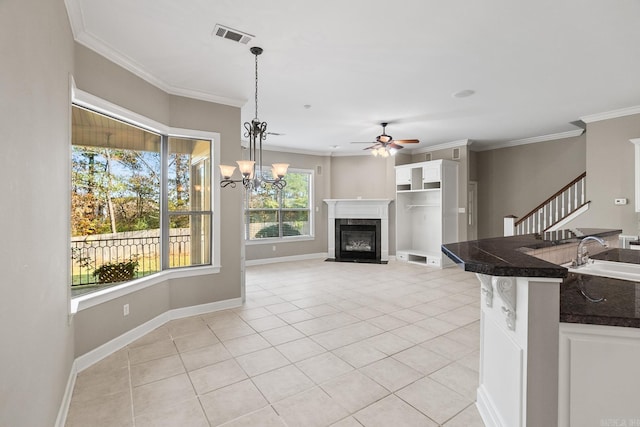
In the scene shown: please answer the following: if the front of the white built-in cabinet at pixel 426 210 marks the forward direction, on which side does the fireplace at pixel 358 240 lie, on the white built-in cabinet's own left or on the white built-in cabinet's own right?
on the white built-in cabinet's own right

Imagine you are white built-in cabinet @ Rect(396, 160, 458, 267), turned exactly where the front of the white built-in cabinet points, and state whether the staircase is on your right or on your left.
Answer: on your left

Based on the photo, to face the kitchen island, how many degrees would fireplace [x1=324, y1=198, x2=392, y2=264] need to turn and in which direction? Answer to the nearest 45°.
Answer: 0° — it already faces it

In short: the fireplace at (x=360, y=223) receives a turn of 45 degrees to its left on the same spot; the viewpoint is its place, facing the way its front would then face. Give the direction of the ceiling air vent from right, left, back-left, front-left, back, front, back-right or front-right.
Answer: front-right

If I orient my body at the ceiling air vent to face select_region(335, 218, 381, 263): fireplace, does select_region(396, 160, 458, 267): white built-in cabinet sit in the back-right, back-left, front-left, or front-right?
front-right

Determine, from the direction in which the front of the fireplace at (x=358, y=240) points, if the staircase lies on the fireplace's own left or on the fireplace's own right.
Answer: on the fireplace's own left

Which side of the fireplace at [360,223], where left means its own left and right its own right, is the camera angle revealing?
front

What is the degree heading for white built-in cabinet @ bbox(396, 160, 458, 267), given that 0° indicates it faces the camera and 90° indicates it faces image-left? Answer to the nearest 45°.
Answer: approximately 45°

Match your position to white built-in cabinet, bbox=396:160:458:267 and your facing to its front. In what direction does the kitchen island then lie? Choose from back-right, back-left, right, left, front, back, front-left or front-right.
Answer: front-left

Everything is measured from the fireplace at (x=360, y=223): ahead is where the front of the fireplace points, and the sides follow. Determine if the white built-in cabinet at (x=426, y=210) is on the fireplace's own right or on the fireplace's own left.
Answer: on the fireplace's own left

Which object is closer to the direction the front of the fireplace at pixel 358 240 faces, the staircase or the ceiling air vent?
the ceiling air vent

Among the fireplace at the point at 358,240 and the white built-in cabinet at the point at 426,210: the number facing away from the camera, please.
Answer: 0

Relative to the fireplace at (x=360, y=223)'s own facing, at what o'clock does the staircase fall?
The staircase is roughly at 10 o'clock from the fireplace.

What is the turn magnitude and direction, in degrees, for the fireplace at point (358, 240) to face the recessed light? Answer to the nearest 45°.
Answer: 0° — it already faces it

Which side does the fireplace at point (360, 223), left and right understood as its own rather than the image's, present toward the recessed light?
front

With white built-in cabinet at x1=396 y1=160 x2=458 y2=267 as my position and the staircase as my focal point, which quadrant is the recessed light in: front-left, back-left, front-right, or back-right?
front-right

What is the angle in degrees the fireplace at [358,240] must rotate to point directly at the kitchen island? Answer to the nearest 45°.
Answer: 0° — it already faces it
